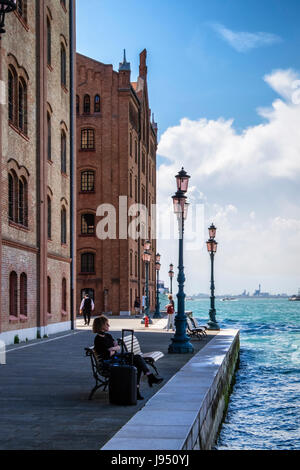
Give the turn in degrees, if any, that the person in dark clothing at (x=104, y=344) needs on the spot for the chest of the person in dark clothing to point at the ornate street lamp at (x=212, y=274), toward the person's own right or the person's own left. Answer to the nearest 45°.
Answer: approximately 90° to the person's own left

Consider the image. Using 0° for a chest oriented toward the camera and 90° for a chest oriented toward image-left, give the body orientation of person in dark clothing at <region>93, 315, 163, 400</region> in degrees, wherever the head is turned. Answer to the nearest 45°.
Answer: approximately 270°

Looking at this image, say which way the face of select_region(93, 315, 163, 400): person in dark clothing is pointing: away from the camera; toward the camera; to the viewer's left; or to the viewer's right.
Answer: to the viewer's right

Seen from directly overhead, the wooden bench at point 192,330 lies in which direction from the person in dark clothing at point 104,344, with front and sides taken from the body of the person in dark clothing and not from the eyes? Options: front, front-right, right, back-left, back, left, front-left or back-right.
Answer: left
